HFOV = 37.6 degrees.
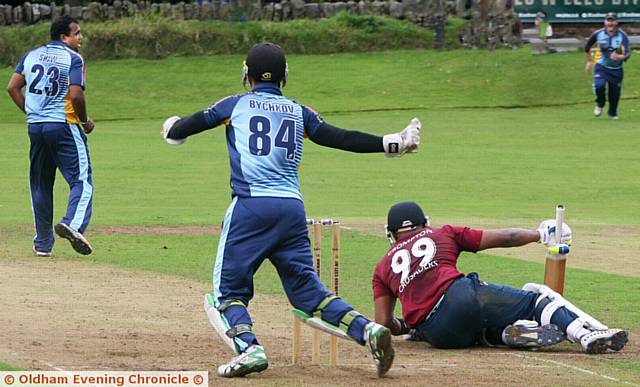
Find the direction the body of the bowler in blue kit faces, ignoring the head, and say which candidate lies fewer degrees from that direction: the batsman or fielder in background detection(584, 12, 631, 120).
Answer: the fielder in background

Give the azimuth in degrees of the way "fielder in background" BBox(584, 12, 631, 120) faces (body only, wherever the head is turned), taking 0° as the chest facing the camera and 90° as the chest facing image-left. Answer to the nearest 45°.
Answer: approximately 0°

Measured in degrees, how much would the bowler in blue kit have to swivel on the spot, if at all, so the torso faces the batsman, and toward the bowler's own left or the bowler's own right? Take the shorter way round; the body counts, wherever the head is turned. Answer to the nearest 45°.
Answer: approximately 90° to the bowler's own right

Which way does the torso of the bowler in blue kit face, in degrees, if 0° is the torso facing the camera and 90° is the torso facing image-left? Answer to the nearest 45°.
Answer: approximately 225°

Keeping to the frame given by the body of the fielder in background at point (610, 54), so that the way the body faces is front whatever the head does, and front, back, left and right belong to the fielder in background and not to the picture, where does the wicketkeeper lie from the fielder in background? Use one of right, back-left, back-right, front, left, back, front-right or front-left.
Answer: front

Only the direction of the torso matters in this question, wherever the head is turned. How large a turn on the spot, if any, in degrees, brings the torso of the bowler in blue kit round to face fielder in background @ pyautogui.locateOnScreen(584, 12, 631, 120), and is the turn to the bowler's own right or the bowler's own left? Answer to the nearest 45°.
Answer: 0° — they already face them

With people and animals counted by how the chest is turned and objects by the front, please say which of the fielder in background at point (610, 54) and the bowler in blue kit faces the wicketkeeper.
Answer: the fielder in background

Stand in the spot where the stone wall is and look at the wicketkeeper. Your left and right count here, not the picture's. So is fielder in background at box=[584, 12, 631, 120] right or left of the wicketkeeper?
left

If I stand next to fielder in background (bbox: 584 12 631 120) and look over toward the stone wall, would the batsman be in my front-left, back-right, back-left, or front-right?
back-left

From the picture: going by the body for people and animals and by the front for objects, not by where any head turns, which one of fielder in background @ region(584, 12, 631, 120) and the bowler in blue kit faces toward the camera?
the fielder in background

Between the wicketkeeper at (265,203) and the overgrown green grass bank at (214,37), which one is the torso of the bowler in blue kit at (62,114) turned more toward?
the overgrown green grass bank

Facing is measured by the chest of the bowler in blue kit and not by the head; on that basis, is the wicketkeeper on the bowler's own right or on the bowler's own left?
on the bowler's own right

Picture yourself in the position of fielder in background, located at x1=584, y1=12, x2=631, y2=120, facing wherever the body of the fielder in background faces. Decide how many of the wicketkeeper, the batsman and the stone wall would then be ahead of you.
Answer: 2

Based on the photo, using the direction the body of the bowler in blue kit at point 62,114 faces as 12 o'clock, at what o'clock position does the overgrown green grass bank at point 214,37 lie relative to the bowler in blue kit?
The overgrown green grass bank is roughly at 11 o'clock from the bowler in blue kit.

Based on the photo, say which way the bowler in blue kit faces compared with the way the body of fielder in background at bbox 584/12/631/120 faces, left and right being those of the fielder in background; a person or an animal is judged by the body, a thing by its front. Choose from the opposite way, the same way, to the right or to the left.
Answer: the opposite way

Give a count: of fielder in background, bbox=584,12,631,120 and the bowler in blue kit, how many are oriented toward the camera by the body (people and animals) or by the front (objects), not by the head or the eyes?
1

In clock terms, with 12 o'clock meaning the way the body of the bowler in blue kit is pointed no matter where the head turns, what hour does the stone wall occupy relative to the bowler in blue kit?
The stone wall is roughly at 11 o'clock from the bowler in blue kit.

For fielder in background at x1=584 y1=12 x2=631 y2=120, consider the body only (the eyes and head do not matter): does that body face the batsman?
yes
